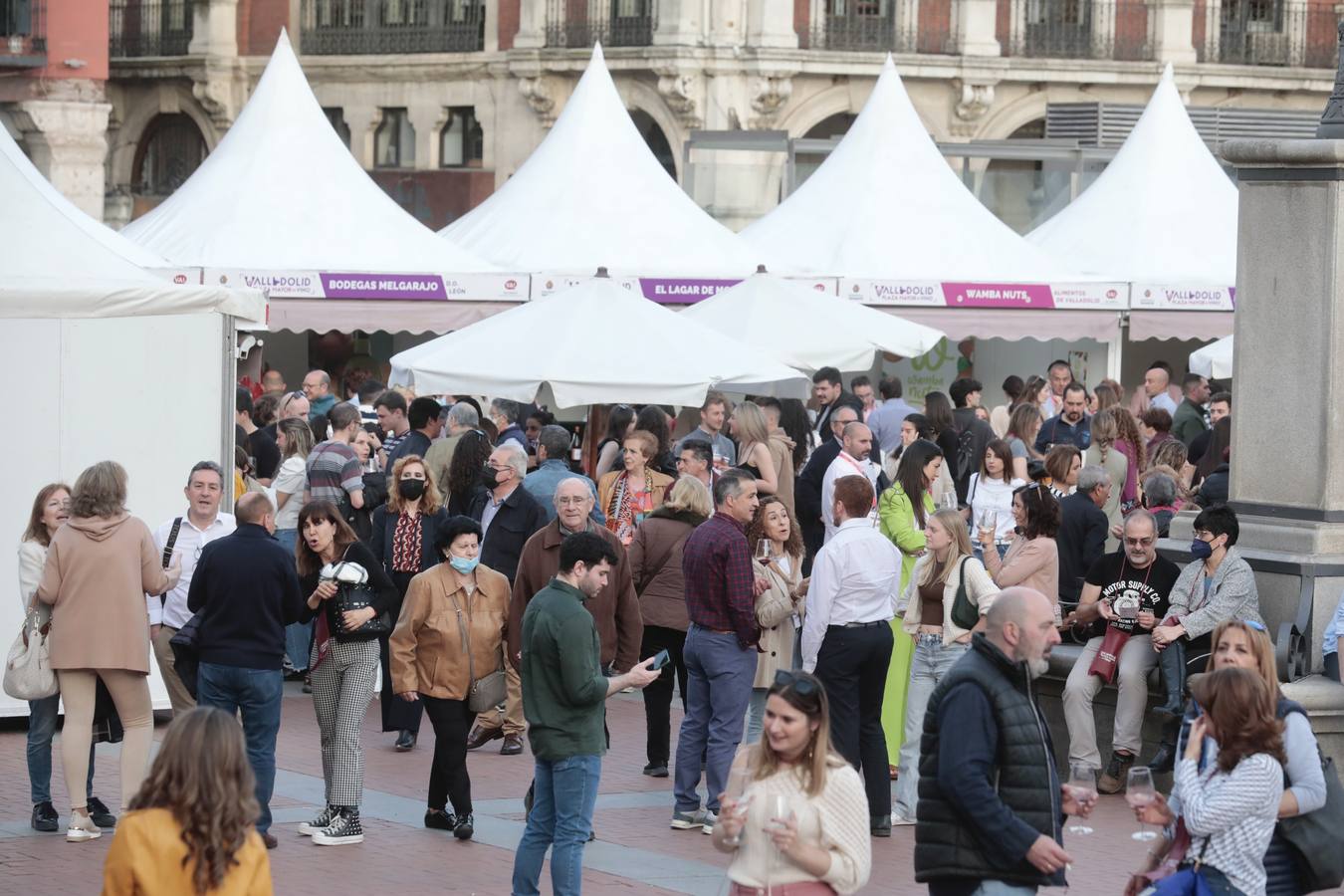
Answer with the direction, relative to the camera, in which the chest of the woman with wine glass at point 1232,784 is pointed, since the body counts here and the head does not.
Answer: to the viewer's left

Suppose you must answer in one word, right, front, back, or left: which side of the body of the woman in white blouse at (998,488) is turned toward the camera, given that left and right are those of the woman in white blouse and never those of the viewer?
front

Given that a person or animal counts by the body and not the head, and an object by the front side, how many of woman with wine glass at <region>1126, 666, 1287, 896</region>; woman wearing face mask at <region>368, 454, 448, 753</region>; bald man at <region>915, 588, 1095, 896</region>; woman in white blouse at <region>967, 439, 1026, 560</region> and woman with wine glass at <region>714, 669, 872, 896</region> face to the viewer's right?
1

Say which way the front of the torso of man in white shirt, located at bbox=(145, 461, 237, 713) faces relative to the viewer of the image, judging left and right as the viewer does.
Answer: facing the viewer

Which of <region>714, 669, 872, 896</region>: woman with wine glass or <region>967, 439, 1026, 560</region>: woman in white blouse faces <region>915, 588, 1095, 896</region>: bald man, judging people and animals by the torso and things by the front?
the woman in white blouse

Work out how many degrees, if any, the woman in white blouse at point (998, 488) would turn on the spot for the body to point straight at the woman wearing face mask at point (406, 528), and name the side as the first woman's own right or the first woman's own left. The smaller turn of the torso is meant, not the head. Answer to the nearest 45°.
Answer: approximately 45° to the first woman's own right

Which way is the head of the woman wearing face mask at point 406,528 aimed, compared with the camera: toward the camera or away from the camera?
toward the camera

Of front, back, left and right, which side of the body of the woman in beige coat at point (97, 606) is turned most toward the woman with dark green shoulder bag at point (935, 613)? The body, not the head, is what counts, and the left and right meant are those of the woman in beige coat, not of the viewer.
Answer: right

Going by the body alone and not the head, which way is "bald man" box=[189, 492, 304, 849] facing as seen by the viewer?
away from the camera

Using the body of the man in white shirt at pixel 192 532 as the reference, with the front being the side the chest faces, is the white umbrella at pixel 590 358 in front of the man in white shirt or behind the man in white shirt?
behind

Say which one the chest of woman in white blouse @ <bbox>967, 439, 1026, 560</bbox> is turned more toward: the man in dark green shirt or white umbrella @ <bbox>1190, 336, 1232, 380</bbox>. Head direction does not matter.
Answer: the man in dark green shirt

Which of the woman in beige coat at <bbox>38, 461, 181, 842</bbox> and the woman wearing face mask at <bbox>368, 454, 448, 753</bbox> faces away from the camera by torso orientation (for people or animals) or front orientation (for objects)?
the woman in beige coat

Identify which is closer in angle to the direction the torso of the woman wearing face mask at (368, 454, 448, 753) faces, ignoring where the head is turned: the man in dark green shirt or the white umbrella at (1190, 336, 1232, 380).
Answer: the man in dark green shirt

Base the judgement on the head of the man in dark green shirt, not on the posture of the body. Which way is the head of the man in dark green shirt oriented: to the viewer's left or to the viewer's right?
to the viewer's right

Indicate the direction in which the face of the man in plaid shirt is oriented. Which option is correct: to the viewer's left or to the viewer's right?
to the viewer's right
